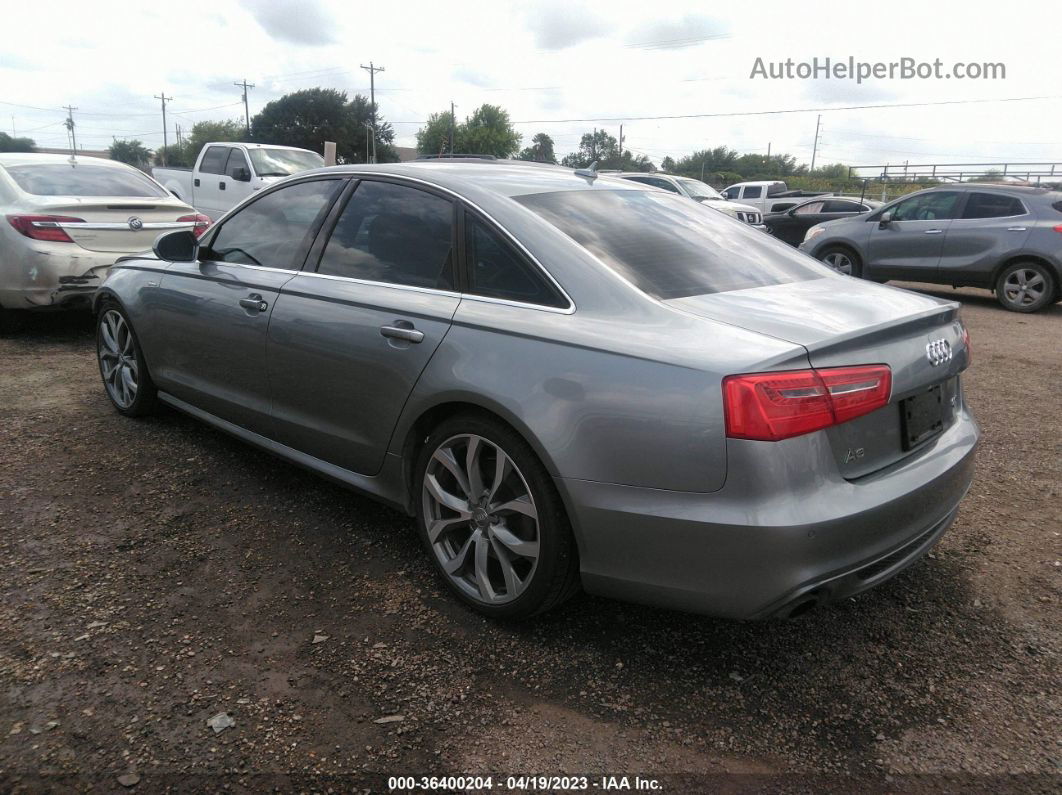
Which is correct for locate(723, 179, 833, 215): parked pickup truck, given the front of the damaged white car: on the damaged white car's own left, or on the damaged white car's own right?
on the damaged white car's own right

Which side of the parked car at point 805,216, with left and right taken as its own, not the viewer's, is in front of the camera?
left

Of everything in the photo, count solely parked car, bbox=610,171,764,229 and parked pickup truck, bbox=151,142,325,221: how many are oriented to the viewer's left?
0

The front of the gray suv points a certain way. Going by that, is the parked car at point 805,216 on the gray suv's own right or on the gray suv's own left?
on the gray suv's own right

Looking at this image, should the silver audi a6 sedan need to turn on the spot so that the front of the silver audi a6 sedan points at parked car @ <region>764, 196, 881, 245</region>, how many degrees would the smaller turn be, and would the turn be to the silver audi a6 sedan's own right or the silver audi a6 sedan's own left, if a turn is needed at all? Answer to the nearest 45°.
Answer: approximately 45° to the silver audi a6 sedan's own right

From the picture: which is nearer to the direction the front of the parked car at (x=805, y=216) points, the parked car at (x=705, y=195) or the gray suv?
the parked car

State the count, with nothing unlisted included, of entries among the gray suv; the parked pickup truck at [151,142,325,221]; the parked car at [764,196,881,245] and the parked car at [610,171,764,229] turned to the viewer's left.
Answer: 2

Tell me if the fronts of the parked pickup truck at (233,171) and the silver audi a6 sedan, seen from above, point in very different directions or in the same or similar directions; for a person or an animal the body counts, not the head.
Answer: very different directions

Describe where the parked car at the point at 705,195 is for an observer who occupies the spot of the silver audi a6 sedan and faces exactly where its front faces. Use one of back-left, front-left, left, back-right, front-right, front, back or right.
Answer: front-right

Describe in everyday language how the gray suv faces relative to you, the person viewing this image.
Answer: facing to the left of the viewer

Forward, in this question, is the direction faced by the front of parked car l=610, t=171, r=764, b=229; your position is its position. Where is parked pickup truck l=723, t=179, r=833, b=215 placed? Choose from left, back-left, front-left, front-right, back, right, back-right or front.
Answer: back-left

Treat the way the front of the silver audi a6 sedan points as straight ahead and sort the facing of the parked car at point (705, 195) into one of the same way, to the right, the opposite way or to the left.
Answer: the opposite way

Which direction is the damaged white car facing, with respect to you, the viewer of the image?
facing away from the viewer and to the left of the viewer

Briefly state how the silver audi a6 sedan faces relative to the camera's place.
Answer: facing away from the viewer and to the left of the viewer

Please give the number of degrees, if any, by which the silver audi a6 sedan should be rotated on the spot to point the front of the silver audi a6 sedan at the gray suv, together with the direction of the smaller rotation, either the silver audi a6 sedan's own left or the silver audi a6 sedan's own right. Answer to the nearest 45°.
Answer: approximately 90° to the silver audi a6 sedan's own right

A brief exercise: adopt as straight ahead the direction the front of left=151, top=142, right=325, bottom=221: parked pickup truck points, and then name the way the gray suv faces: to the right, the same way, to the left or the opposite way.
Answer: the opposite way

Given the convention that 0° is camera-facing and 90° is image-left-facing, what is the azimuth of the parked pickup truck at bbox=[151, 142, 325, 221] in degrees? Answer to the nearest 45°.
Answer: approximately 315°
